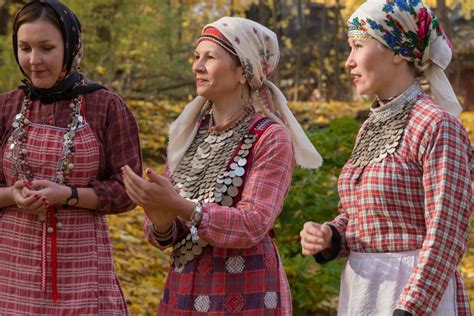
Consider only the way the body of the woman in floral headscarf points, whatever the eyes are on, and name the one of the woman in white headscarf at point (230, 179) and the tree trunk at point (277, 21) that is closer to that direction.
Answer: the woman in white headscarf

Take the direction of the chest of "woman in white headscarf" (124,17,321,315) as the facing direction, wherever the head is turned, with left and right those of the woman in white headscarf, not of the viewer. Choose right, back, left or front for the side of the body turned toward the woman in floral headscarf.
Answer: left

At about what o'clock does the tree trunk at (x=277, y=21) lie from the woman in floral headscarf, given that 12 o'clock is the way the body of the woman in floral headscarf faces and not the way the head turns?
The tree trunk is roughly at 4 o'clock from the woman in floral headscarf.

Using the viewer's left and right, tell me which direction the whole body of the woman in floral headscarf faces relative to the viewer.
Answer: facing the viewer and to the left of the viewer

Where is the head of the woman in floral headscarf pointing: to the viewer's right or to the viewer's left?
to the viewer's left

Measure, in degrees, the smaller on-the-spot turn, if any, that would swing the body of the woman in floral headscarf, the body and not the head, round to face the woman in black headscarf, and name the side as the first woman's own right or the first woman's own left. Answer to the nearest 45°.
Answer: approximately 45° to the first woman's own right
